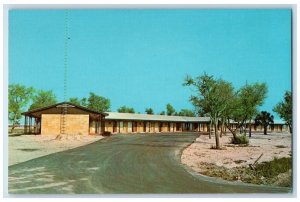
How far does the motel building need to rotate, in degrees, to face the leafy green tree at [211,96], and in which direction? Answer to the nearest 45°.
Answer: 0° — it already faces it

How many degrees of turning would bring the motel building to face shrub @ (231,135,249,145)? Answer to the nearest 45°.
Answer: approximately 45° to its left

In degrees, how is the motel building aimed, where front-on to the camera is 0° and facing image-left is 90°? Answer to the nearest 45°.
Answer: approximately 315°

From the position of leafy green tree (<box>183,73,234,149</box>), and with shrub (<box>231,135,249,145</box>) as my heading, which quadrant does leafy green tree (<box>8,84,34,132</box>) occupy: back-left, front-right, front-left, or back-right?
back-left
